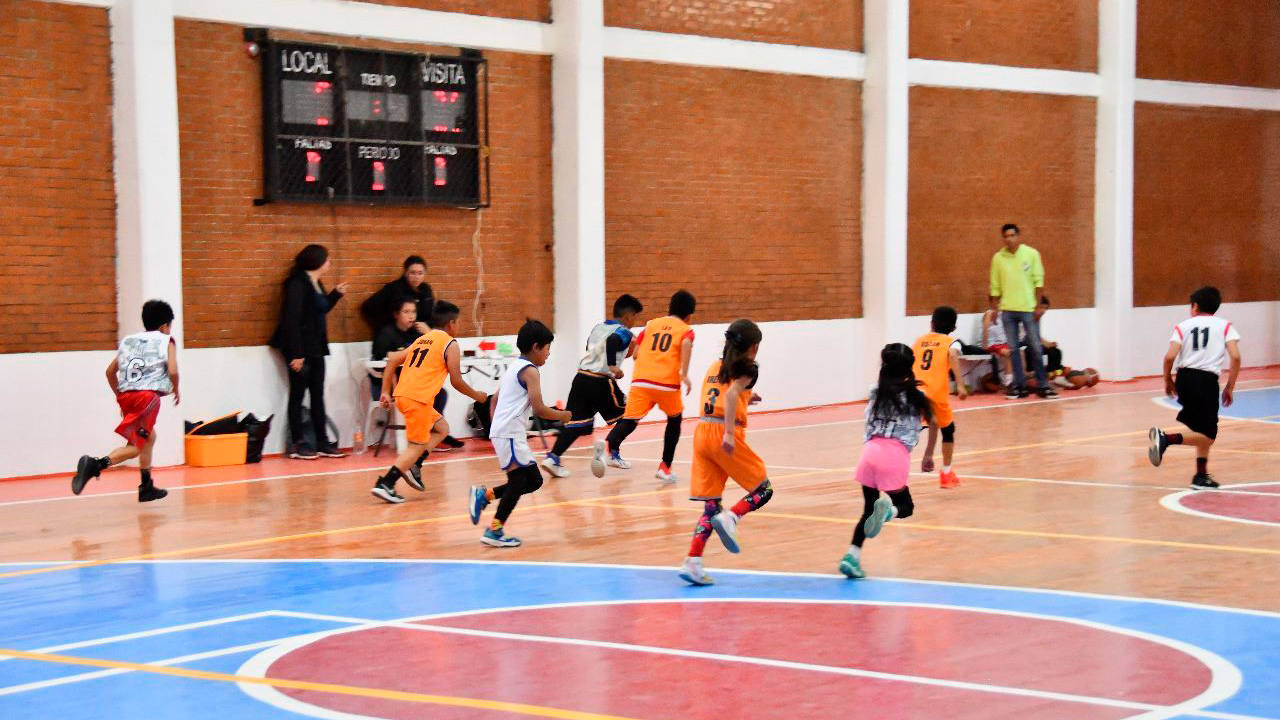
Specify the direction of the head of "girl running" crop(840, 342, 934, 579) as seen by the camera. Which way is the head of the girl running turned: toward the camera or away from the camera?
away from the camera

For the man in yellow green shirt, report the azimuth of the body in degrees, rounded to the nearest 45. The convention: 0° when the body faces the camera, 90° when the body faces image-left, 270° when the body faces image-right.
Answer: approximately 0°

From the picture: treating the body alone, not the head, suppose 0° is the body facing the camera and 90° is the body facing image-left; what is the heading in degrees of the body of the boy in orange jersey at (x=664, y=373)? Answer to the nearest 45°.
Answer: approximately 225°

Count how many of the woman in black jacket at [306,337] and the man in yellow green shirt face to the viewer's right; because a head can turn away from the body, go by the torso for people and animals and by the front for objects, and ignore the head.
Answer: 1

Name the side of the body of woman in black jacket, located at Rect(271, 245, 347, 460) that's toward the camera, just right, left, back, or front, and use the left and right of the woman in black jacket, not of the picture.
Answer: right

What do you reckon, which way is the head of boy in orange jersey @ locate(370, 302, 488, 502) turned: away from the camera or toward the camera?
away from the camera

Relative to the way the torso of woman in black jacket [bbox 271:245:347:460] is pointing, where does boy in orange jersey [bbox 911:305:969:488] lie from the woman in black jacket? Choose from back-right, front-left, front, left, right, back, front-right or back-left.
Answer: front-right

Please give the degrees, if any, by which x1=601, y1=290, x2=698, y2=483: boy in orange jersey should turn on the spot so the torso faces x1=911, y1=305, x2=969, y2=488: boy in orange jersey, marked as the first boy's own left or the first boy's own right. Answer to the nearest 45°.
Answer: approximately 45° to the first boy's own right

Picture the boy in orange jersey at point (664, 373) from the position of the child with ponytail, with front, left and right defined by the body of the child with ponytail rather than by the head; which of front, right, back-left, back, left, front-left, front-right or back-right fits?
front-left
